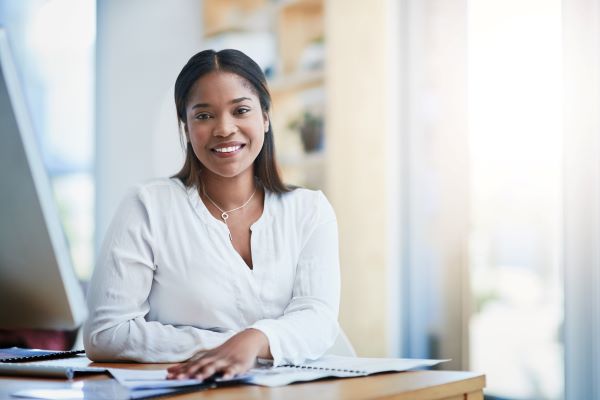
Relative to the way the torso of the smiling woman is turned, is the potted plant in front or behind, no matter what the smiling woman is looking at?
behind

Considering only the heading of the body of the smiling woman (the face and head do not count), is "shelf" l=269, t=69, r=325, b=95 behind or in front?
behind

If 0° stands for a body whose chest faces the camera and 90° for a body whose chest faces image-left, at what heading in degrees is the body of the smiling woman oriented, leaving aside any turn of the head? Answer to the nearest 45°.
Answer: approximately 0°

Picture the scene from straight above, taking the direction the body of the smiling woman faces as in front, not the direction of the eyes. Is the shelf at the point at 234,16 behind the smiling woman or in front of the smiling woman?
behind

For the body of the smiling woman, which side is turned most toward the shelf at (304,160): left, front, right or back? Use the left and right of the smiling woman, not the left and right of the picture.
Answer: back
